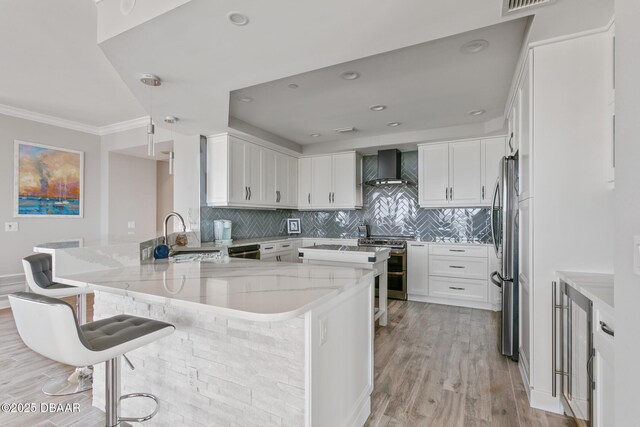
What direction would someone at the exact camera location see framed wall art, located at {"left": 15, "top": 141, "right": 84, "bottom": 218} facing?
facing the viewer and to the right of the viewer

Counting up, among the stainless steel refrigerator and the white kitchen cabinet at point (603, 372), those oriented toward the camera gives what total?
0

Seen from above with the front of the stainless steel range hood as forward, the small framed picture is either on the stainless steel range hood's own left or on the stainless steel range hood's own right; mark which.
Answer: on the stainless steel range hood's own right

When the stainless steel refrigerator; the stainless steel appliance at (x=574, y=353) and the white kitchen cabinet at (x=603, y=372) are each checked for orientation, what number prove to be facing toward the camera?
0

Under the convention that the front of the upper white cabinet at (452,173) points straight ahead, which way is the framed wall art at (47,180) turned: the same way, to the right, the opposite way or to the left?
to the left

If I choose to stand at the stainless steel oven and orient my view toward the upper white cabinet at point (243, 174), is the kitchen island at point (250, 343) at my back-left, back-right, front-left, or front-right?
front-left

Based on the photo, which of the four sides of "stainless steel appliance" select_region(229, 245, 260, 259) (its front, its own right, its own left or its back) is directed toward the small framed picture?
left

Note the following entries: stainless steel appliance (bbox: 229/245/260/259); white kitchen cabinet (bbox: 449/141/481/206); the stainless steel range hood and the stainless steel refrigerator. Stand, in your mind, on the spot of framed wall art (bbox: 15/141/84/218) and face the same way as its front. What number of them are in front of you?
4

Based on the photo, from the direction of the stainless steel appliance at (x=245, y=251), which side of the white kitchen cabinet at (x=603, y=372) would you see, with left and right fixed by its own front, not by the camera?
front

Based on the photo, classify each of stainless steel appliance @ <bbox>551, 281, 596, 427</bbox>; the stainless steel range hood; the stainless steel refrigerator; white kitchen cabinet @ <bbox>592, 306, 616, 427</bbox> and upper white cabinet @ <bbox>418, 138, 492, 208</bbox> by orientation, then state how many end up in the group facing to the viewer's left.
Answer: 3

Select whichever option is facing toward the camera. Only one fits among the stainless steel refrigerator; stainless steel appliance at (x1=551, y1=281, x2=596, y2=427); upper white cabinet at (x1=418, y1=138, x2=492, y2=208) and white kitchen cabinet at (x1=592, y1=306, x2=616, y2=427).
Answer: the upper white cabinet

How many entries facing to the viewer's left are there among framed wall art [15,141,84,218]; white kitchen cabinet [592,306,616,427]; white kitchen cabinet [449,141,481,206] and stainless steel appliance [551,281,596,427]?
2

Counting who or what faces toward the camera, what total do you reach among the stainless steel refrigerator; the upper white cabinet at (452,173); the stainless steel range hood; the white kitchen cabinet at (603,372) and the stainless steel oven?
3

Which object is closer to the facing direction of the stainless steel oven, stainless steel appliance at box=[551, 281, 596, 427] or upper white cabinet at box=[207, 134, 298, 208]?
the stainless steel appliance

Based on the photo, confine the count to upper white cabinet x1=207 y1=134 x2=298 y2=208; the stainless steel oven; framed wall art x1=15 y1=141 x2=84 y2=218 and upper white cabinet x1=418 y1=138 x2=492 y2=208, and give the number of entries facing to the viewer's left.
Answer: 0

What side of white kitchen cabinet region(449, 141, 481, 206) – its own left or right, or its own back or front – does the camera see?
front

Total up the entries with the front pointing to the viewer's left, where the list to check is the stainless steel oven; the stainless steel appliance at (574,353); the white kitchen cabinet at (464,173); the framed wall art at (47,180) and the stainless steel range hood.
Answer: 1
